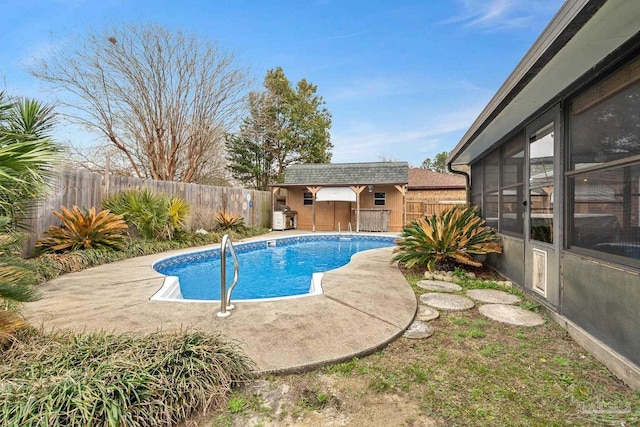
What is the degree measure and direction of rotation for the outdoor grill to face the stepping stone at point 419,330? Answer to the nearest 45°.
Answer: approximately 45° to its right

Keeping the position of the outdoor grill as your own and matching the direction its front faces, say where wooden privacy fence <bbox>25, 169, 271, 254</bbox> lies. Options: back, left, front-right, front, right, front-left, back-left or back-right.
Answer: right

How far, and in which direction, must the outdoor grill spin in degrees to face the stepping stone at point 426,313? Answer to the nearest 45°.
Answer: approximately 45° to its right

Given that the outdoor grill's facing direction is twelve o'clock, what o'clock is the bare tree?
The bare tree is roughly at 4 o'clock from the outdoor grill.

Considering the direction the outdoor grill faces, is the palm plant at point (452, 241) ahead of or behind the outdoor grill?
ahead

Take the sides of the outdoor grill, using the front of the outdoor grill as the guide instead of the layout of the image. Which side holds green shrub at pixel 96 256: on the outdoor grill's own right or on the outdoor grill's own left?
on the outdoor grill's own right

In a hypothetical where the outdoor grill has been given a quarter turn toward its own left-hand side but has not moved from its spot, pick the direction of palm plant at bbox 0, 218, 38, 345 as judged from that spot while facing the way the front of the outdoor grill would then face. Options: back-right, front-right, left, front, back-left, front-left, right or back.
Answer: back-right

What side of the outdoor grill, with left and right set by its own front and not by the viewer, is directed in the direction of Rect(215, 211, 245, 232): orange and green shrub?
right

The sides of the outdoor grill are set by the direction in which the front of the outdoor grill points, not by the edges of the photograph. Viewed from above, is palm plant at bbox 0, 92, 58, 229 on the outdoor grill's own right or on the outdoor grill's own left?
on the outdoor grill's own right

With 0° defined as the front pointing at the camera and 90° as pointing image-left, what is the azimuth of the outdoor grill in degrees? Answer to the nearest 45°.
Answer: approximately 315°
